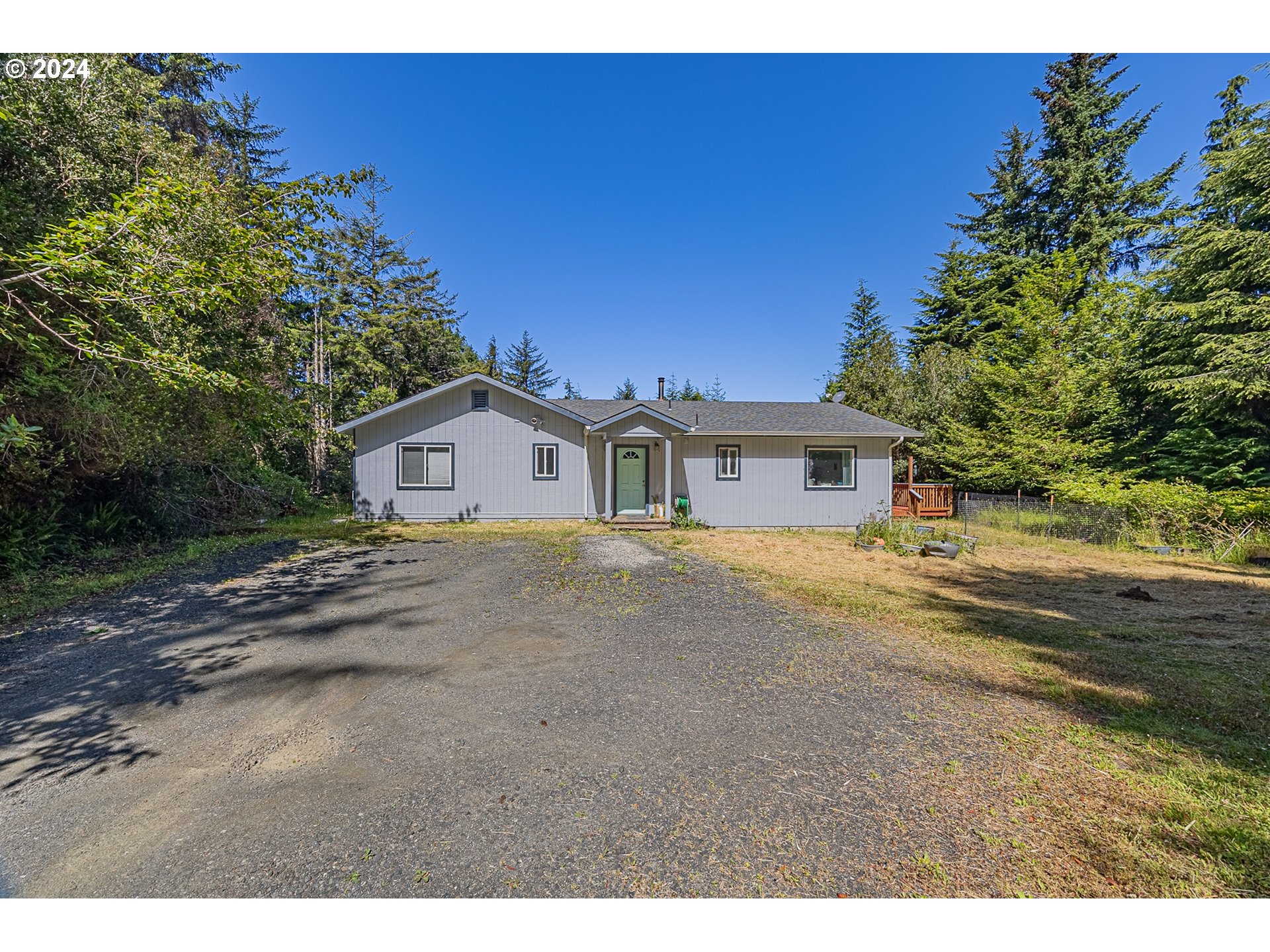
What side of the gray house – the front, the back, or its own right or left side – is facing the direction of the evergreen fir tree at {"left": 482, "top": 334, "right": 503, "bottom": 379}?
back

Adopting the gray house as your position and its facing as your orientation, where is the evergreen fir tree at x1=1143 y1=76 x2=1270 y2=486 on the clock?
The evergreen fir tree is roughly at 9 o'clock from the gray house.

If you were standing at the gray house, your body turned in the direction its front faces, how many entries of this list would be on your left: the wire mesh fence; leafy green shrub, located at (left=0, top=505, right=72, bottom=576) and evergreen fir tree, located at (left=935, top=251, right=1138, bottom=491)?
2

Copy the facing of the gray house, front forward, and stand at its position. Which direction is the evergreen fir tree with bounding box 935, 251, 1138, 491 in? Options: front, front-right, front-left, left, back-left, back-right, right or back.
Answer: left

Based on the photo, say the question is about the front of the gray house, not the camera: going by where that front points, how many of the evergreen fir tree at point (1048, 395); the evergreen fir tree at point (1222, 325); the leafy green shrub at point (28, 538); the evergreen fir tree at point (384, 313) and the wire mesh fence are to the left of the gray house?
3

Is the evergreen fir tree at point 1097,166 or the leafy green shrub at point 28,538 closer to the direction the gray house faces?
the leafy green shrub

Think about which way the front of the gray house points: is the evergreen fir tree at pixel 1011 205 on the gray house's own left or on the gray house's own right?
on the gray house's own left

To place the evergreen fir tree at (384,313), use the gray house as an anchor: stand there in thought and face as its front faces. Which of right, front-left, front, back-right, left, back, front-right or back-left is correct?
back-right

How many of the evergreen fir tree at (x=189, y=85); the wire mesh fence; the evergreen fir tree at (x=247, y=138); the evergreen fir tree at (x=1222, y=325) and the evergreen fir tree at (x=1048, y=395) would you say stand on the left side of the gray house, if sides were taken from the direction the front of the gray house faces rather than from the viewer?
3

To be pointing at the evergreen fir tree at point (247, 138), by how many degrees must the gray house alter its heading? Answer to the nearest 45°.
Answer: approximately 135° to its right

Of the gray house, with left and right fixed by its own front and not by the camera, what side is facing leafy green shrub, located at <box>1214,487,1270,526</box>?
left

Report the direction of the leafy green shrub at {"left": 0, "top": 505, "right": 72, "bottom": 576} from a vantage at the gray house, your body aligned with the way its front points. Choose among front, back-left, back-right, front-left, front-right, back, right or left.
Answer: front-right

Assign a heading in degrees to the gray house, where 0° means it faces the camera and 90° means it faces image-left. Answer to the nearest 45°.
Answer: approximately 0°

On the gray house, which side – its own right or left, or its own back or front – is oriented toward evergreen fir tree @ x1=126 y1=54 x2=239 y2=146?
right

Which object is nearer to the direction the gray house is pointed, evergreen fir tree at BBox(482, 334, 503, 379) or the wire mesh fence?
the wire mesh fence

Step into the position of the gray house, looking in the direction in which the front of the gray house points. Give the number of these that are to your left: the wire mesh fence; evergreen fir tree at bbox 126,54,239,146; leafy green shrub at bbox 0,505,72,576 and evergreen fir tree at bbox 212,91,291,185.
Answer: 1
